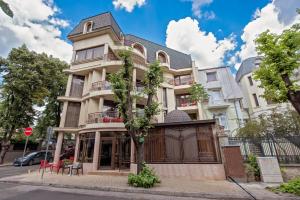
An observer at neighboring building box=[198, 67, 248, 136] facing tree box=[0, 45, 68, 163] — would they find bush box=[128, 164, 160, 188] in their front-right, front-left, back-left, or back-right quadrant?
front-left

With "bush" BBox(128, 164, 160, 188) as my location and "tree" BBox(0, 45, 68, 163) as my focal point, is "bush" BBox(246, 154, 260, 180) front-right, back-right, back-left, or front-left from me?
back-right

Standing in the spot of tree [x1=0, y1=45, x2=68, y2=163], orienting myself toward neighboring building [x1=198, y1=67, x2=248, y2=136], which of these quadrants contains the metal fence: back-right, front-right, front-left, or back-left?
front-right

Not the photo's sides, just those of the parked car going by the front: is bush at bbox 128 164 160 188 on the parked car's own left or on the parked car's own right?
on the parked car's own left

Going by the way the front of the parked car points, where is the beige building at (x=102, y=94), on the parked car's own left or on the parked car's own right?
on the parked car's own left

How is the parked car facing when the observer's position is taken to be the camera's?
facing the viewer and to the left of the viewer

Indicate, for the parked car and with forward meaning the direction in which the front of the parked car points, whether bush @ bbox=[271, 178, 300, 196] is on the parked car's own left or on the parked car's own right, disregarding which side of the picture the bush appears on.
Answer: on the parked car's own left

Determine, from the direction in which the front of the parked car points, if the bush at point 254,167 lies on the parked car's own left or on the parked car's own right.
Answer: on the parked car's own left
